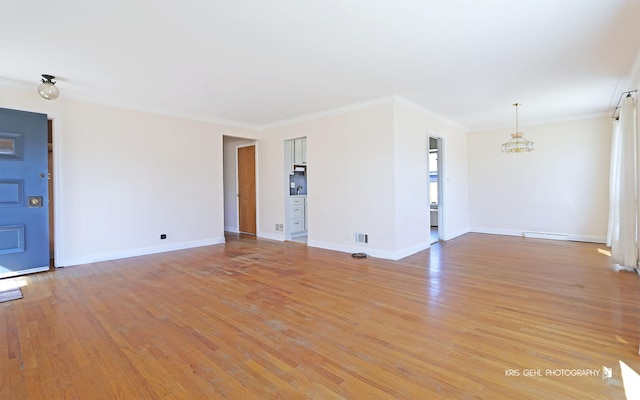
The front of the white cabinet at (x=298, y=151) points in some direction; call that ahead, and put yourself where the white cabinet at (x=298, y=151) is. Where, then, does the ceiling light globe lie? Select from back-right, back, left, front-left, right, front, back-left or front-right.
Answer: front

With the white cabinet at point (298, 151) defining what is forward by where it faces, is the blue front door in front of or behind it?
in front

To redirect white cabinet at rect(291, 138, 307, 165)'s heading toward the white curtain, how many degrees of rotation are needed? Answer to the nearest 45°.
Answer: approximately 90° to its left

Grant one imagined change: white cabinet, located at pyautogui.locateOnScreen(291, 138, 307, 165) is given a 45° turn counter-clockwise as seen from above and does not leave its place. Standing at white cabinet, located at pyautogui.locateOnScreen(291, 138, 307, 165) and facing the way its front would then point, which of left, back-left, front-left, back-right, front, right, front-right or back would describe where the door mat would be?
front-right

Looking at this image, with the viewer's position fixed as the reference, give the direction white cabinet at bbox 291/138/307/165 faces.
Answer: facing the viewer and to the left of the viewer

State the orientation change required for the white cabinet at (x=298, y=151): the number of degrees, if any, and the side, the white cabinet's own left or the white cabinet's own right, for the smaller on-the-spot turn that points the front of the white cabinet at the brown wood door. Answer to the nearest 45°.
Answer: approximately 90° to the white cabinet's own right

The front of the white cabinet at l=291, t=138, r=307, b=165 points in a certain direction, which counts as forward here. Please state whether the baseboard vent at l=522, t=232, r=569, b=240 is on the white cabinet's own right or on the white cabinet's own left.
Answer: on the white cabinet's own left
